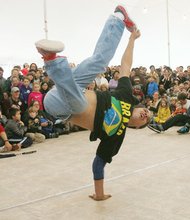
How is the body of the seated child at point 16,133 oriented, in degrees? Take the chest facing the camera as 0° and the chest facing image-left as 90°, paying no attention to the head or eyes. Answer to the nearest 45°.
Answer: approximately 270°

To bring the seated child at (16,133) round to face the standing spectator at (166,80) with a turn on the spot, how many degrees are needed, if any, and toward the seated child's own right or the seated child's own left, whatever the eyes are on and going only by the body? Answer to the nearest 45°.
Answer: approximately 45° to the seated child's own left

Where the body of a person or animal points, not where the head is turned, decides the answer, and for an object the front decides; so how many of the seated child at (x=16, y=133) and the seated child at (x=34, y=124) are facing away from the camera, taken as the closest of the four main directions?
0

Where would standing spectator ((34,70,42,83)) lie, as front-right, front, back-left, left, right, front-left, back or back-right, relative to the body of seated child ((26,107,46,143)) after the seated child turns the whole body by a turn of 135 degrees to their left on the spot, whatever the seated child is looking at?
front

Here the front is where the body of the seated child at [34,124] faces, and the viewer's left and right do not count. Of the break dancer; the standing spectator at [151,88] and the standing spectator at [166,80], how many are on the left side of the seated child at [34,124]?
2

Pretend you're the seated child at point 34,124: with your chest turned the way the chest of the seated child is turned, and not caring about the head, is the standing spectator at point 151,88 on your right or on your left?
on your left

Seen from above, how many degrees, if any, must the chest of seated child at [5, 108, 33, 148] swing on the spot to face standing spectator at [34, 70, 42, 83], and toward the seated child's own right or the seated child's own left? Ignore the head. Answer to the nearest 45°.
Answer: approximately 90° to the seated child's own left

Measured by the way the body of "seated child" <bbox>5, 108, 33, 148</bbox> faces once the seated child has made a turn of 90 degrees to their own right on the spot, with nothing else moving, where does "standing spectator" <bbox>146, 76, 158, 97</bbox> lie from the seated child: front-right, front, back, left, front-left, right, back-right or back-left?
back-left

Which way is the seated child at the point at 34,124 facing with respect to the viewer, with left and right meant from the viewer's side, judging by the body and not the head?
facing the viewer and to the right of the viewer
